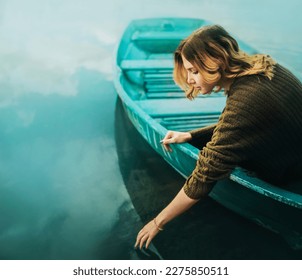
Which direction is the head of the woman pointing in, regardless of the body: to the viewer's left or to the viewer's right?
to the viewer's left

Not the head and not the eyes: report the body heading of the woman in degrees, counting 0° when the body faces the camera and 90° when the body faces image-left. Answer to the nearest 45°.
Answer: approximately 90°
